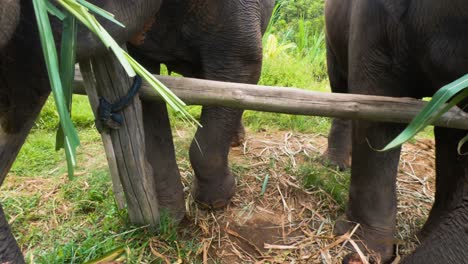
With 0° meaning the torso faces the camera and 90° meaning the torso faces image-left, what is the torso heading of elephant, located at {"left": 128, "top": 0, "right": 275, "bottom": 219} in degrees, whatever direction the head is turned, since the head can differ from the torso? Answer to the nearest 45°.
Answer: approximately 45°

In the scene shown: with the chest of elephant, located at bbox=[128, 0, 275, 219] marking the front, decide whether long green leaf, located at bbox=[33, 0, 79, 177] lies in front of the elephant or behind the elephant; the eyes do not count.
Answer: in front

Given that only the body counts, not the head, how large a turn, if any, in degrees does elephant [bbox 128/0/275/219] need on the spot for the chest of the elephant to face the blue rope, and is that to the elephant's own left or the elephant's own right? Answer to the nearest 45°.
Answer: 0° — it already faces it

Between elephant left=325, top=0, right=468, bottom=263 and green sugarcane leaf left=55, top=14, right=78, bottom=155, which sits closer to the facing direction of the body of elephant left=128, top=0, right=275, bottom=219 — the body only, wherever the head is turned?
the green sugarcane leaf

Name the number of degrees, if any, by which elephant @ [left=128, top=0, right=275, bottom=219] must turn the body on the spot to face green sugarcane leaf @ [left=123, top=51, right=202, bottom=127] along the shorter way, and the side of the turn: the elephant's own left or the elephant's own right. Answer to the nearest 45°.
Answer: approximately 45° to the elephant's own left
